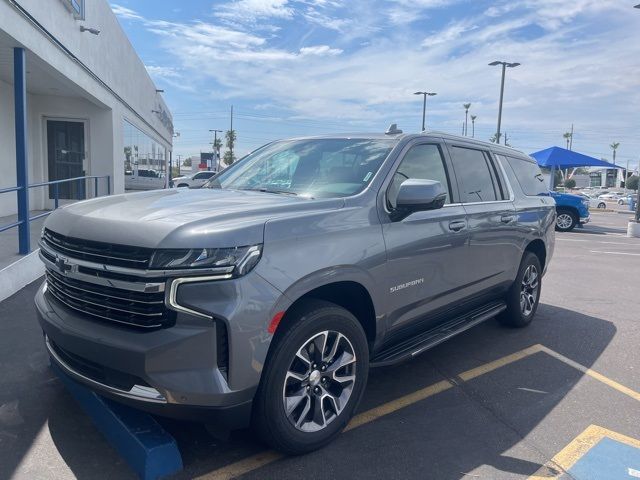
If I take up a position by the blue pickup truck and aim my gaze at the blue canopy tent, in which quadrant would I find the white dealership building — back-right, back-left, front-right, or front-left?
back-left

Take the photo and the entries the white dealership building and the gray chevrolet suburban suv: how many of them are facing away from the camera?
0

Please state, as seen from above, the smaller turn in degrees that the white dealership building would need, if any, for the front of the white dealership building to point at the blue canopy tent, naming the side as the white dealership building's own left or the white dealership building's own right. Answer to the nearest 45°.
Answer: approximately 45° to the white dealership building's own left

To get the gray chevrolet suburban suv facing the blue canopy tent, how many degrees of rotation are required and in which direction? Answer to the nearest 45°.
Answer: approximately 180°

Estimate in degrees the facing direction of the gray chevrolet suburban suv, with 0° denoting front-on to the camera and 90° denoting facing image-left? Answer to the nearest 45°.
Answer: approximately 45°
